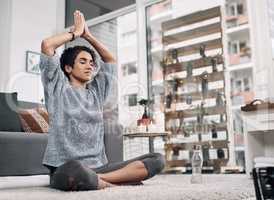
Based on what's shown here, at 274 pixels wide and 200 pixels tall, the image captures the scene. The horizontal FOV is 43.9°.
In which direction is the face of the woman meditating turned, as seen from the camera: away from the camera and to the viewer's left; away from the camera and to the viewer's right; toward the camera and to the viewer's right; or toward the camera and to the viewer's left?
toward the camera and to the viewer's right

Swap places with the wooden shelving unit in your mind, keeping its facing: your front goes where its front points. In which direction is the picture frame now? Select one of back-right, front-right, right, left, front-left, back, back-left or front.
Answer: front-right

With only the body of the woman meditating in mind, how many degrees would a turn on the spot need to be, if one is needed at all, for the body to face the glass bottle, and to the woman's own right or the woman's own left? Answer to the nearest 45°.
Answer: approximately 90° to the woman's own left

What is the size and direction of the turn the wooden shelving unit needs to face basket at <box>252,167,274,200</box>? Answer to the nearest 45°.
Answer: approximately 45° to its left

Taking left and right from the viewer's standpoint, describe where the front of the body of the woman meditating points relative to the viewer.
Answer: facing the viewer and to the right of the viewer

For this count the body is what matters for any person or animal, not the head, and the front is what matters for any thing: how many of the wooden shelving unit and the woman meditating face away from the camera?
0

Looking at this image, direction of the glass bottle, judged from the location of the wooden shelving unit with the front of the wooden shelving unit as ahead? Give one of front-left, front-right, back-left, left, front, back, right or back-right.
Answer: front-left

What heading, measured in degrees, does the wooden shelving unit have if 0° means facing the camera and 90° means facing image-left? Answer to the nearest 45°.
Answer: approximately 45°

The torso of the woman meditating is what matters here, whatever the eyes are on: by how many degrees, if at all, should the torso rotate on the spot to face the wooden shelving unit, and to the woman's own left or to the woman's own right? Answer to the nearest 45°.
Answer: approximately 90° to the woman's own left
